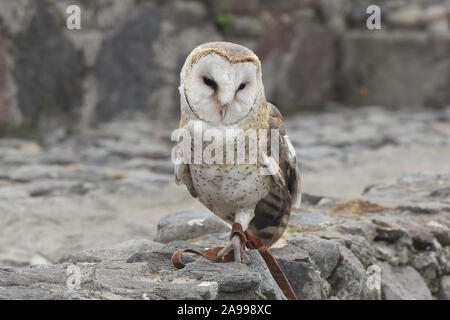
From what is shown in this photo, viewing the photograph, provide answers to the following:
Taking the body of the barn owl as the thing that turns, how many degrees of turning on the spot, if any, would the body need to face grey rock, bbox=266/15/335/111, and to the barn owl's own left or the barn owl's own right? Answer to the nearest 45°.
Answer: approximately 135° to the barn owl's own right

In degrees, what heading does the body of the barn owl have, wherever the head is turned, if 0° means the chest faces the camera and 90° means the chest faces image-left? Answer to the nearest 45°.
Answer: approximately 45°

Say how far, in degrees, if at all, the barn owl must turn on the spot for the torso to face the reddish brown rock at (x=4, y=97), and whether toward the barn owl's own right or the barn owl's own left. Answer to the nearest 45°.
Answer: approximately 90° to the barn owl's own right

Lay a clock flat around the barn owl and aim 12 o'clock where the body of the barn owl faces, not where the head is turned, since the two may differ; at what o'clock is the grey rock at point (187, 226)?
The grey rock is roughly at 4 o'clock from the barn owl.
